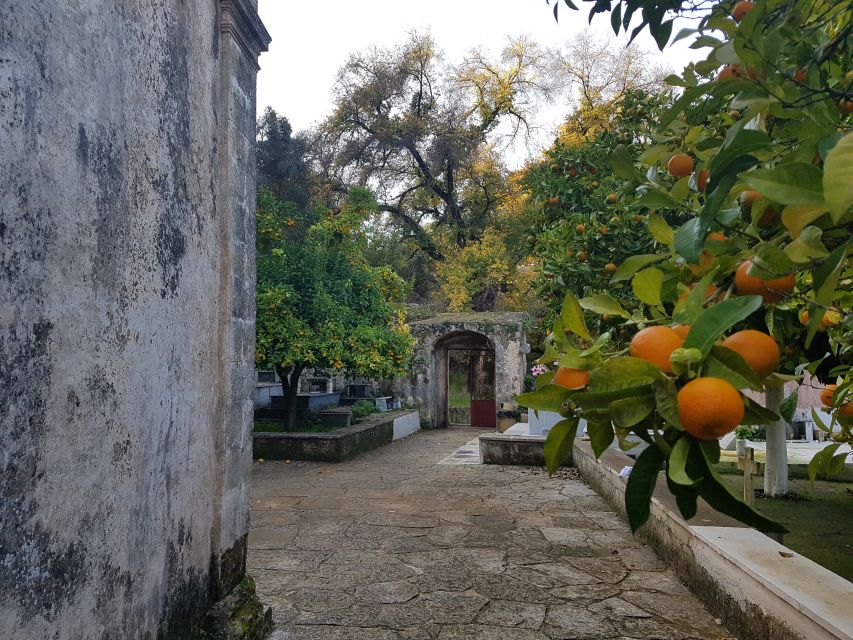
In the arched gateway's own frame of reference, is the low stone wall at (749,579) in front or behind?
in front

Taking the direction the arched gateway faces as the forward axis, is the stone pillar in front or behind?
in front

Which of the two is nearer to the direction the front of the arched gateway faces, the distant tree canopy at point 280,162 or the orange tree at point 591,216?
the orange tree

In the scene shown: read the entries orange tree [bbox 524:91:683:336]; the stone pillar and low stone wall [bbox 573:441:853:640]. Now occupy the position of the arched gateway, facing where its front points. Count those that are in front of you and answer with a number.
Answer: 3

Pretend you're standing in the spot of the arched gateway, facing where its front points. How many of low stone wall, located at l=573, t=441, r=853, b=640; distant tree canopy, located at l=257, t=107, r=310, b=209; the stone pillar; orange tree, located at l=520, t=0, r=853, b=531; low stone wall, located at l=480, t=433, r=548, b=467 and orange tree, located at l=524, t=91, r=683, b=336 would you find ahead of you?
5

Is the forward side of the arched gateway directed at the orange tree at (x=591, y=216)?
yes

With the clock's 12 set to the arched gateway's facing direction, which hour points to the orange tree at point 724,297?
The orange tree is roughly at 12 o'clock from the arched gateway.

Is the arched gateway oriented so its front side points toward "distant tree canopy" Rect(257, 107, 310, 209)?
no

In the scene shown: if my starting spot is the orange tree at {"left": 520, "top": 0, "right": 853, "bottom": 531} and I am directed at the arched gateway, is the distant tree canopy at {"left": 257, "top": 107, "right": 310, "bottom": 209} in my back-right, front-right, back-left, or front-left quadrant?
front-left

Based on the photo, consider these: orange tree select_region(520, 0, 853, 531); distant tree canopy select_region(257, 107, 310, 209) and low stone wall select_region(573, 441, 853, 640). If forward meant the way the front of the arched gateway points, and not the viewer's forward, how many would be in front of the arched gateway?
2

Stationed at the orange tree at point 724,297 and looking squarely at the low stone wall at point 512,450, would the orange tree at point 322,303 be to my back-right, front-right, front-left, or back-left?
front-left

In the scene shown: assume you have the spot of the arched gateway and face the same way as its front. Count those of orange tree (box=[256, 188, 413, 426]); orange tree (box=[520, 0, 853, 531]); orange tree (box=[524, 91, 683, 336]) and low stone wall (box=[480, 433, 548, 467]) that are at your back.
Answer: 0

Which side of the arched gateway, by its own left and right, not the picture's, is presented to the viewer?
front

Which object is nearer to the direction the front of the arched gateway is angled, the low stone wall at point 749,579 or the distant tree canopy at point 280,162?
the low stone wall

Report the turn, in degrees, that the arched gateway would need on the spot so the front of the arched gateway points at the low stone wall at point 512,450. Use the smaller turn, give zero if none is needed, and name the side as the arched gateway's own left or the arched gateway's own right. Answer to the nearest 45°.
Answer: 0° — it already faces it
